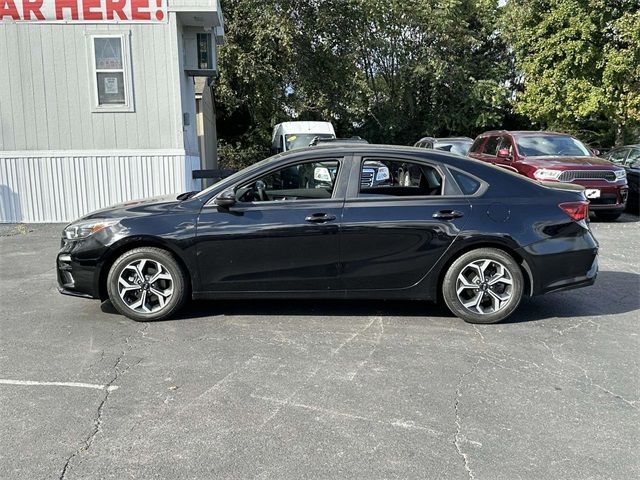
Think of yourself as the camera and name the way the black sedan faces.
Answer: facing to the left of the viewer

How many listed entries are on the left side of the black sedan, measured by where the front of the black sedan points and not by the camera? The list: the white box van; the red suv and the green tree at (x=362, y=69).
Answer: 0

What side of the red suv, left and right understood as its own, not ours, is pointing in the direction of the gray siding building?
right

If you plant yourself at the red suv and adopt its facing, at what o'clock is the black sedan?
The black sedan is roughly at 2 o'clock from the red suv.

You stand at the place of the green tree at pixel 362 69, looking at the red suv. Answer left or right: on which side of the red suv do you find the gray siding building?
right

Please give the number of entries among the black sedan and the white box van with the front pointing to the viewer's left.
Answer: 1

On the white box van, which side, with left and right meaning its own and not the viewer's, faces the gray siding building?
right

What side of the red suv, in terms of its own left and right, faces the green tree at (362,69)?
back

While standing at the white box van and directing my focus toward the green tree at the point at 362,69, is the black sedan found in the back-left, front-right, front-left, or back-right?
back-right

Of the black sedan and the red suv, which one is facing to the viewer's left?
the black sedan

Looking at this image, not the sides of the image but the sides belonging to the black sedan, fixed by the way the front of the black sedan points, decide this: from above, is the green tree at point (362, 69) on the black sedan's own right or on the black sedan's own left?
on the black sedan's own right

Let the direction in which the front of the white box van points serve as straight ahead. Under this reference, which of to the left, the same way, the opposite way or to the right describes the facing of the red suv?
the same way

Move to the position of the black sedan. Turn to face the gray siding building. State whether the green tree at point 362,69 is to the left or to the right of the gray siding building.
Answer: right

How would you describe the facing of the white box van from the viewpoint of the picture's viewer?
facing the viewer and to the right of the viewer

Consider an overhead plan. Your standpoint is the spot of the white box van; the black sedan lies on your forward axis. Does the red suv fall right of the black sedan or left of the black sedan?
left

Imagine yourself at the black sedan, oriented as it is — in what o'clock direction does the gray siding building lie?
The gray siding building is roughly at 2 o'clock from the black sedan.

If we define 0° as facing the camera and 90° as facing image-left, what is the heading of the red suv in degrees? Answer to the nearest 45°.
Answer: approximately 315°
